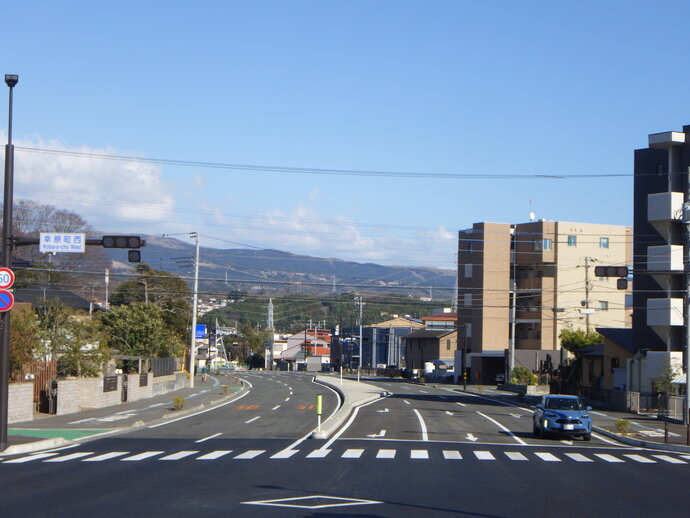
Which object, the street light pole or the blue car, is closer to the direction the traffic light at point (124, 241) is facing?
the street light pole

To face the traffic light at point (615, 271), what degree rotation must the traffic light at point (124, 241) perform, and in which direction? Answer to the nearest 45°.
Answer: approximately 90° to its left

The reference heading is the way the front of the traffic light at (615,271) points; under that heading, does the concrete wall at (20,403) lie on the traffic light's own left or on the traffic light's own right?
on the traffic light's own right

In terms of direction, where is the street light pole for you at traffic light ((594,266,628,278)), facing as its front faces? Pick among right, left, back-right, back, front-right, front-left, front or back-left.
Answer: front-right

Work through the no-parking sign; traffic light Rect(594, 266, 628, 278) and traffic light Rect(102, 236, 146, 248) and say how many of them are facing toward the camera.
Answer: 3

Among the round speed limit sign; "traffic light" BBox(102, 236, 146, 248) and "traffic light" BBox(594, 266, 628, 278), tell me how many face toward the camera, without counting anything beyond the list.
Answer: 3

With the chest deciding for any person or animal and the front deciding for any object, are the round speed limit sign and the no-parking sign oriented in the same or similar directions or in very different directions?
same or similar directions

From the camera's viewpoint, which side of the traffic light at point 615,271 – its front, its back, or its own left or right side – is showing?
front

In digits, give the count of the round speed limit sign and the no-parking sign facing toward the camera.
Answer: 2

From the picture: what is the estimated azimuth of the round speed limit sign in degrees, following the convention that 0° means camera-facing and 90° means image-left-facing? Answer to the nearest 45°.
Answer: approximately 0°

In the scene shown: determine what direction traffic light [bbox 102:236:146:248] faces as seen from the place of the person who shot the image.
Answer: facing the viewer

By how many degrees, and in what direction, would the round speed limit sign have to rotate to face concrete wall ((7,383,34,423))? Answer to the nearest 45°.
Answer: approximately 180°

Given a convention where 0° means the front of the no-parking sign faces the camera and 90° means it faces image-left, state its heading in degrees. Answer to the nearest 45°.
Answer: approximately 0°
